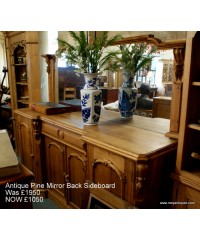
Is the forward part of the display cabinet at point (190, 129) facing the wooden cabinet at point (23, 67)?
no

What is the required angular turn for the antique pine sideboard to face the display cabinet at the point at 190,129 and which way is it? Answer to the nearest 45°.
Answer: approximately 90° to its left

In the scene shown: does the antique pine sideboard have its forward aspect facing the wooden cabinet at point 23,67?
no

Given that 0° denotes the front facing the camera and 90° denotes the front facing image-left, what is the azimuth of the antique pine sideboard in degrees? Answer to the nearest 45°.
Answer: approximately 45°

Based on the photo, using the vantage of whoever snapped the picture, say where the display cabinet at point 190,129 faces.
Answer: facing the viewer and to the left of the viewer

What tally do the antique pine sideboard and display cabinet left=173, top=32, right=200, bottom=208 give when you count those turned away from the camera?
0

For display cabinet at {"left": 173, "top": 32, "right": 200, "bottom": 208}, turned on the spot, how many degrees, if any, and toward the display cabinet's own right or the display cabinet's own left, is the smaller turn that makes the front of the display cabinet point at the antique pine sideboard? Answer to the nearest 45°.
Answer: approximately 45° to the display cabinet's own right
